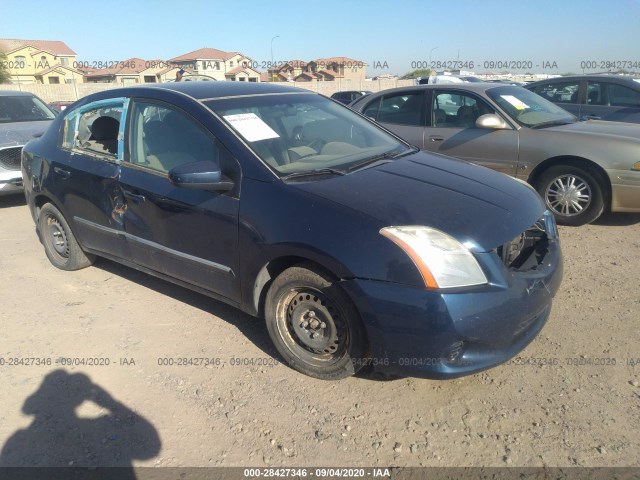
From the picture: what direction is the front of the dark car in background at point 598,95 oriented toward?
to the viewer's right

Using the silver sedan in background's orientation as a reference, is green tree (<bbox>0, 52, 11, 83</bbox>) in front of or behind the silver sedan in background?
behind

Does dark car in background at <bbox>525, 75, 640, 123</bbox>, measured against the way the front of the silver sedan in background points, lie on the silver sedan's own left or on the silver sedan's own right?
on the silver sedan's own left

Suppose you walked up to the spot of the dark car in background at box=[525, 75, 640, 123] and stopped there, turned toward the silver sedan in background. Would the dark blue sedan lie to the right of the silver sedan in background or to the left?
left

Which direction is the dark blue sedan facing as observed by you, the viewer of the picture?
facing the viewer and to the right of the viewer

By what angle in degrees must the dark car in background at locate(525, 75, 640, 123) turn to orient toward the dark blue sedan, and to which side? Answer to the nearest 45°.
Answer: approximately 90° to its right

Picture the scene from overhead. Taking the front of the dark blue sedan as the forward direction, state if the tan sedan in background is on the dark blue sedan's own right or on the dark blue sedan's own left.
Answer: on the dark blue sedan's own left

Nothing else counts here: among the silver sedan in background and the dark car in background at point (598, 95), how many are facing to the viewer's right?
1

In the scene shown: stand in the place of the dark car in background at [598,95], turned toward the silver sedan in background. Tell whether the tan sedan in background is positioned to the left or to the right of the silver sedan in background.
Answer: left
